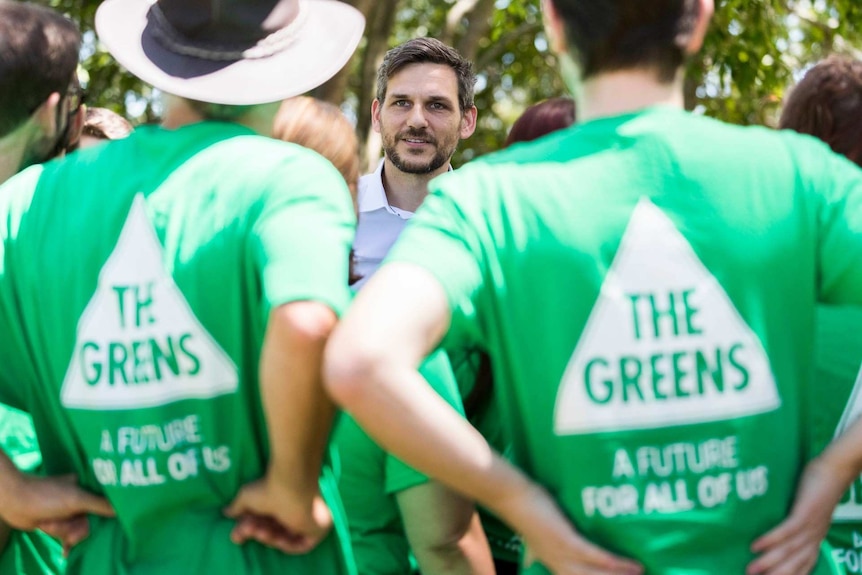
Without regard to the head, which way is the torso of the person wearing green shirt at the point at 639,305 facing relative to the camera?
away from the camera

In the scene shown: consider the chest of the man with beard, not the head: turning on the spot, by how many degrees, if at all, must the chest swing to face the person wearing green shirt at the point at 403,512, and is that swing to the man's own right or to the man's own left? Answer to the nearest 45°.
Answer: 0° — they already face them

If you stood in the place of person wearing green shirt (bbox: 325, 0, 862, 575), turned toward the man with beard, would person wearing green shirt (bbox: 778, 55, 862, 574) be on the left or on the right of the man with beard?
right

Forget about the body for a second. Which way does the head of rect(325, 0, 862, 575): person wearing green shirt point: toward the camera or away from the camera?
away from the camera

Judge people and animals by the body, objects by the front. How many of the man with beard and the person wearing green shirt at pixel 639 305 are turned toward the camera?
1

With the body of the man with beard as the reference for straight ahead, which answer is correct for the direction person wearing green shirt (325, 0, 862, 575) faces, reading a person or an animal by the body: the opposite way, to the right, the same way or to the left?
the opposite way

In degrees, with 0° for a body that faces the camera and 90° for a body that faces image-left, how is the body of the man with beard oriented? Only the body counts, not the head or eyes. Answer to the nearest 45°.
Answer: approximately 0°

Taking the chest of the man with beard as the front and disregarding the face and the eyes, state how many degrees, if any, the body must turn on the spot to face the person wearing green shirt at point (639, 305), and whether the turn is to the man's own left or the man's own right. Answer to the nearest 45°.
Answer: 0° — they already face them
